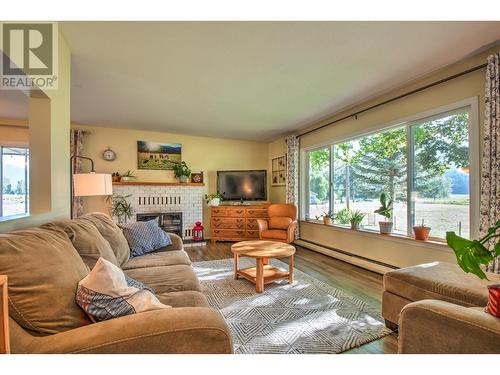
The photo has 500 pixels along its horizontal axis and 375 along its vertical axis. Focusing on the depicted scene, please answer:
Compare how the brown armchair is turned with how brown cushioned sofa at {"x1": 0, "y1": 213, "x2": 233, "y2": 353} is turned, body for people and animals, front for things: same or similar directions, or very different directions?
very different directions

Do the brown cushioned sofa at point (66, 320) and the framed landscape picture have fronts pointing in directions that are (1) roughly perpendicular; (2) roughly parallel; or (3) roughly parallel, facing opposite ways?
roughly perpendicular

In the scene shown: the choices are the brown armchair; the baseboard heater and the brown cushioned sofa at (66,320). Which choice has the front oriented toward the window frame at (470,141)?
the brown cushioned sofa

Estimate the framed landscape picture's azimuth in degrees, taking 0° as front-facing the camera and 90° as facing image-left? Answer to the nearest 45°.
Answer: approximately 0°

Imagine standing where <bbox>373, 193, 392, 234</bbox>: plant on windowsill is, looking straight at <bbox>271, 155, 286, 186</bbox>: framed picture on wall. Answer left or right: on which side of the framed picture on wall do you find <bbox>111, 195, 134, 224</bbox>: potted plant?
left

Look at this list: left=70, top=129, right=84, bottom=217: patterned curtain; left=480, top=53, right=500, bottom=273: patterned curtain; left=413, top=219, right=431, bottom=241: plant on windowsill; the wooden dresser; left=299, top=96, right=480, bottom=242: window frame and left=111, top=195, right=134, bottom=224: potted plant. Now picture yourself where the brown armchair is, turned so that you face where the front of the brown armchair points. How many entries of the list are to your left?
3

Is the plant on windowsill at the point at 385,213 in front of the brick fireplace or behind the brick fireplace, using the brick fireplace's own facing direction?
in front

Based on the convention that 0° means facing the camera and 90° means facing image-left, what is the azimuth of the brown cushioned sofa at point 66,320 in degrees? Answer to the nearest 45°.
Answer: approximately 270°

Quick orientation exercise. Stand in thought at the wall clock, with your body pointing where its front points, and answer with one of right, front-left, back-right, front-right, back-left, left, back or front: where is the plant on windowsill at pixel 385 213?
front-left

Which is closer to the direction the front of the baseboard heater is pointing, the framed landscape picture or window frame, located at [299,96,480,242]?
the framed landscape picture
